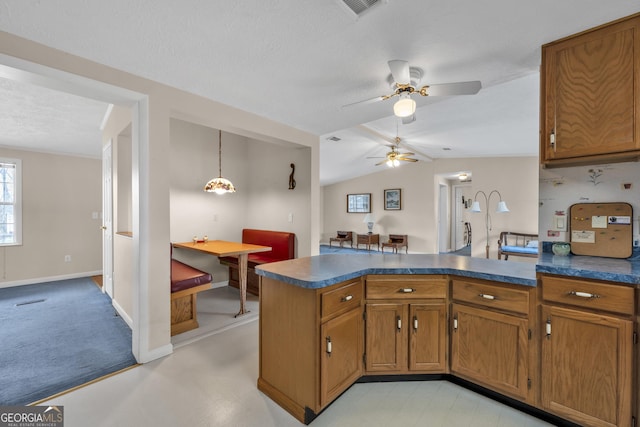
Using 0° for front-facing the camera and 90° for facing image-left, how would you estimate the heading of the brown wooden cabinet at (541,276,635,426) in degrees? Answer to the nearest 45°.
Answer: approximately 45°

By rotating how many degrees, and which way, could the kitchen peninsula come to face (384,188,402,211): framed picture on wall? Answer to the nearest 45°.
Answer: approximately 180°

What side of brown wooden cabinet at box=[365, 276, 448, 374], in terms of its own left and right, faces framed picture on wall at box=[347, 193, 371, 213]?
back

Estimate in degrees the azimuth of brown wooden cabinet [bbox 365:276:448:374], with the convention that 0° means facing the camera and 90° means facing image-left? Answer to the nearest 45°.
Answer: approximately 0°

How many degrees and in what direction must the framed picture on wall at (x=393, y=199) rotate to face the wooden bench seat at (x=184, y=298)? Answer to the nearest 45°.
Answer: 0° — it already faces it

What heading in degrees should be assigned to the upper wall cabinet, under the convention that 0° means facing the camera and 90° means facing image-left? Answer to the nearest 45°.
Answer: approximately 45°

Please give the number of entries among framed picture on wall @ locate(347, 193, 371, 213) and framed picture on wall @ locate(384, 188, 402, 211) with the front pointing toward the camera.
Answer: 2
